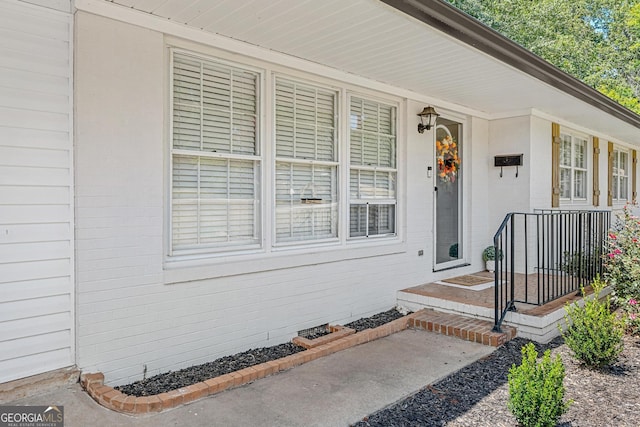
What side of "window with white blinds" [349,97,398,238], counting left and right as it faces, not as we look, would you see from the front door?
left

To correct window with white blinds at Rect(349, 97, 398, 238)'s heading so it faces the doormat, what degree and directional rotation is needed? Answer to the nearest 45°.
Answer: approximately 90° to its left

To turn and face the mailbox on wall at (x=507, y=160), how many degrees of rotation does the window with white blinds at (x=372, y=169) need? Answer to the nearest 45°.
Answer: approximately 90° to its left

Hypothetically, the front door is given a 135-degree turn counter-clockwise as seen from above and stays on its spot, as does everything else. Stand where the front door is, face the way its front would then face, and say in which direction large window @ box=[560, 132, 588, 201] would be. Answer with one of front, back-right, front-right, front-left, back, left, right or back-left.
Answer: front-right

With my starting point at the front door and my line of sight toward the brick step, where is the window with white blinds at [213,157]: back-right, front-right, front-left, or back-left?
front-right

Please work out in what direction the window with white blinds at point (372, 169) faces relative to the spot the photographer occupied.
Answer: facing the viewer and to the right of the viewer

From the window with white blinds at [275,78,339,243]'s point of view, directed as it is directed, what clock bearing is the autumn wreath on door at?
The autumn wreath on door is roughly at 9 o'clock from the window with white blinds.

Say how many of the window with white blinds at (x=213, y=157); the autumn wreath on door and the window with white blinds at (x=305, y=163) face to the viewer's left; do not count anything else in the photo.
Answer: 0

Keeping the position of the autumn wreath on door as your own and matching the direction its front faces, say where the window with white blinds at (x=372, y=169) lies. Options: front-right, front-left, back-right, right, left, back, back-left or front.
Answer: right

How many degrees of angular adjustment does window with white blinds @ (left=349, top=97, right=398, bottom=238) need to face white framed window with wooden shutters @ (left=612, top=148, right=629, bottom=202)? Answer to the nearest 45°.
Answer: approximately 90° to its left

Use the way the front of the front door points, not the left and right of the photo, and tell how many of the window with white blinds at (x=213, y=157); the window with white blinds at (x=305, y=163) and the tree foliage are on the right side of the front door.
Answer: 2

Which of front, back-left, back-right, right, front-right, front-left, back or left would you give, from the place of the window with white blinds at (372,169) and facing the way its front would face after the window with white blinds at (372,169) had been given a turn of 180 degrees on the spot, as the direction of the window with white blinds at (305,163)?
left

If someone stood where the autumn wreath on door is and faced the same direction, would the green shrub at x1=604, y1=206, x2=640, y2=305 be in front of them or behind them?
in front

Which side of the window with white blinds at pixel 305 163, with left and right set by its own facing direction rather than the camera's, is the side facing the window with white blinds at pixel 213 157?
right

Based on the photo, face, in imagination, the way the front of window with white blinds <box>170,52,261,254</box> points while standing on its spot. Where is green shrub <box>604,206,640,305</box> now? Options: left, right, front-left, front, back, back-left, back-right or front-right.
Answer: front-left
